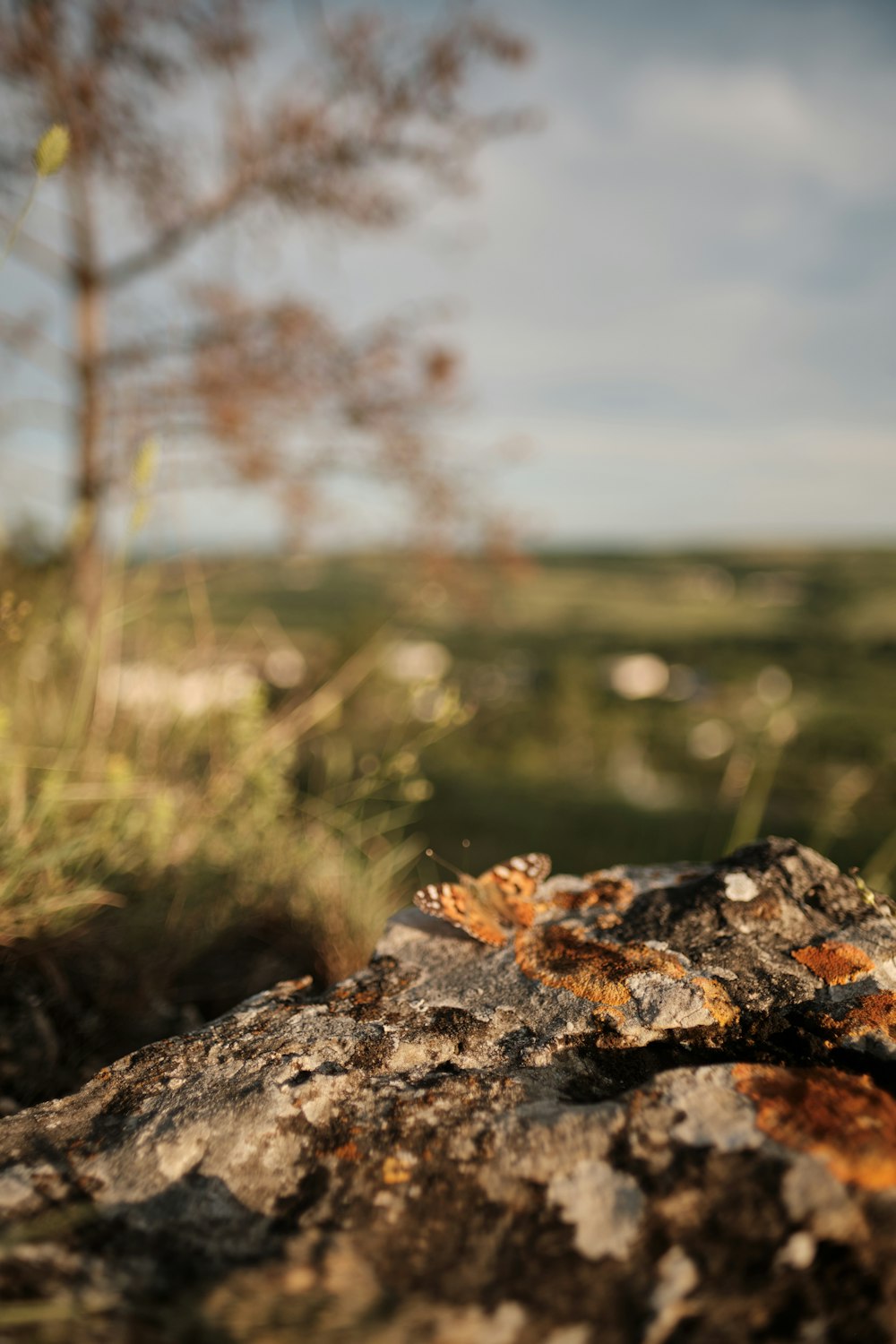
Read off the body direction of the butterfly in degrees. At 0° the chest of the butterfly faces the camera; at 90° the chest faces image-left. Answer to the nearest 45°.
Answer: approximately 135°
